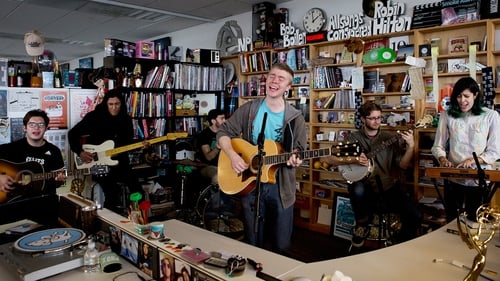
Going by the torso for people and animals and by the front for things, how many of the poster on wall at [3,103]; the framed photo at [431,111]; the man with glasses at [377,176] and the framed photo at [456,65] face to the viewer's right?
0

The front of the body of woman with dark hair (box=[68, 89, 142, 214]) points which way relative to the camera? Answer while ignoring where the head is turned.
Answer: toward the camera

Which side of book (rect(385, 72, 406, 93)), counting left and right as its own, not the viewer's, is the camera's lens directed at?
front

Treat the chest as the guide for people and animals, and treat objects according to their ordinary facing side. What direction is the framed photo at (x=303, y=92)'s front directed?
toward the camera

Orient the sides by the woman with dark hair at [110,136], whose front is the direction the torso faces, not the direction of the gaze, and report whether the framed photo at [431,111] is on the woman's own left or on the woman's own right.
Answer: on the woman's own left

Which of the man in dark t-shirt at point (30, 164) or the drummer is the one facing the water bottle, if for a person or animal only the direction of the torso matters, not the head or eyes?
the man in dark t-shirt

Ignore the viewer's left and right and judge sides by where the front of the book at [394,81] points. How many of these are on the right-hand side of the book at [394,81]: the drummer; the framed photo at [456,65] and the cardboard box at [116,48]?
2

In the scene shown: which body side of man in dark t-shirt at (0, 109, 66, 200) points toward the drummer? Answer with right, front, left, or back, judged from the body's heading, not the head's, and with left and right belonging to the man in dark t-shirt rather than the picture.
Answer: left

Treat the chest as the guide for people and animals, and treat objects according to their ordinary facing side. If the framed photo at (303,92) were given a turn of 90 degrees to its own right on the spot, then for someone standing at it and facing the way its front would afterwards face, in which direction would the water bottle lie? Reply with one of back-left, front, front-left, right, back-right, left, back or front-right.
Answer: left

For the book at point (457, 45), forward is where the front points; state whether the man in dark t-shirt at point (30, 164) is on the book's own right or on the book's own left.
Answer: on the book's own right

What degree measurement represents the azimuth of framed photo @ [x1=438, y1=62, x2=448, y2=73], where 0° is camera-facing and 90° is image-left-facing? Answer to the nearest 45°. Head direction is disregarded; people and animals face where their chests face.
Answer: approximately 0°

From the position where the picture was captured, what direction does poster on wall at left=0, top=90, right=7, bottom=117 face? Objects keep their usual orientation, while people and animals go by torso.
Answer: facing the viewer

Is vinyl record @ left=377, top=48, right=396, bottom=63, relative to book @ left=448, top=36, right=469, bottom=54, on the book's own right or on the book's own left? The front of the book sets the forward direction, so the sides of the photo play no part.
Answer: on the book's own right

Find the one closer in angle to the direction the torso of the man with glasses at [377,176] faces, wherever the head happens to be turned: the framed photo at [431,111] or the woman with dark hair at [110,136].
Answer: the woman with dark hair
